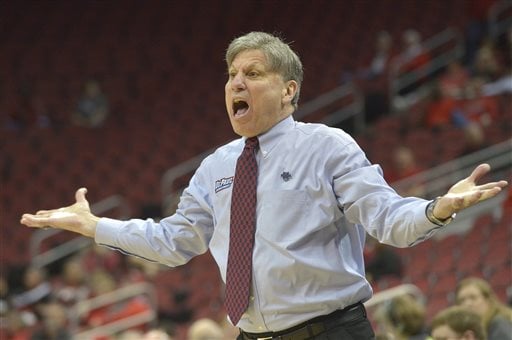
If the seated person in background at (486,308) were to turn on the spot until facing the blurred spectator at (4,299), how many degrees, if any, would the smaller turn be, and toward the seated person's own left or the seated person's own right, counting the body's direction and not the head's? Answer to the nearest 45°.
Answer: approximately 90° to the seated person's own right

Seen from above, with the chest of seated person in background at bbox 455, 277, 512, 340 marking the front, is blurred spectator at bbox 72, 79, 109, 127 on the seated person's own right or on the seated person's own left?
on the seated person's own right

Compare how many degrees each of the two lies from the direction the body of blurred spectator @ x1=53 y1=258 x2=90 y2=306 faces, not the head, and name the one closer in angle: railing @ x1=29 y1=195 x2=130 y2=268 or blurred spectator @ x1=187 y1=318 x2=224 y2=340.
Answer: the blurred spectator

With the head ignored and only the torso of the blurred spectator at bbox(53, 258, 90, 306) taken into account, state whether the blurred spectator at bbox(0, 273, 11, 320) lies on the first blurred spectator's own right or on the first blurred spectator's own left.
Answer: on the first blurred spectator's own right

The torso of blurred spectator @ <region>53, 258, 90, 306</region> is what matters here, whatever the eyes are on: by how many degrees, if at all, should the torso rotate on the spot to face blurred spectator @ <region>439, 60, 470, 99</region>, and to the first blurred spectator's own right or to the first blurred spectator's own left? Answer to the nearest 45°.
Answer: approximately 90° to the first blurred spectator's own left

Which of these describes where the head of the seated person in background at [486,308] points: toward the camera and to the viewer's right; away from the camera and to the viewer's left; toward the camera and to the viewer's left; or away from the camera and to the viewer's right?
toward the camera and to the viewer's left

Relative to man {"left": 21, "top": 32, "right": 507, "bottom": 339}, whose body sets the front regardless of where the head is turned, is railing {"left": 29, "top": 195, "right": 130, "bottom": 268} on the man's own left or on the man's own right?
on the man's own right

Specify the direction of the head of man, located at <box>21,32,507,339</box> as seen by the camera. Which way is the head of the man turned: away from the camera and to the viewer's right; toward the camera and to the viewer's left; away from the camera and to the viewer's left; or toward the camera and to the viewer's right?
toward the camera and to the viewer's left

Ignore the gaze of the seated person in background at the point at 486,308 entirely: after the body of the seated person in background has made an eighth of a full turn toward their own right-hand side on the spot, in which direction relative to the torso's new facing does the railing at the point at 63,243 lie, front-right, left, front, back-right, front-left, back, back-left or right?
front-right

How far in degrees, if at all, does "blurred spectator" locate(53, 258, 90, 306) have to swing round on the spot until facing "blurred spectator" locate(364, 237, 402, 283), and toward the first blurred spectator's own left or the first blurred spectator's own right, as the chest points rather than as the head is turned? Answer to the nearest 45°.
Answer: approximately 45° to the first blurred spectator's own left
